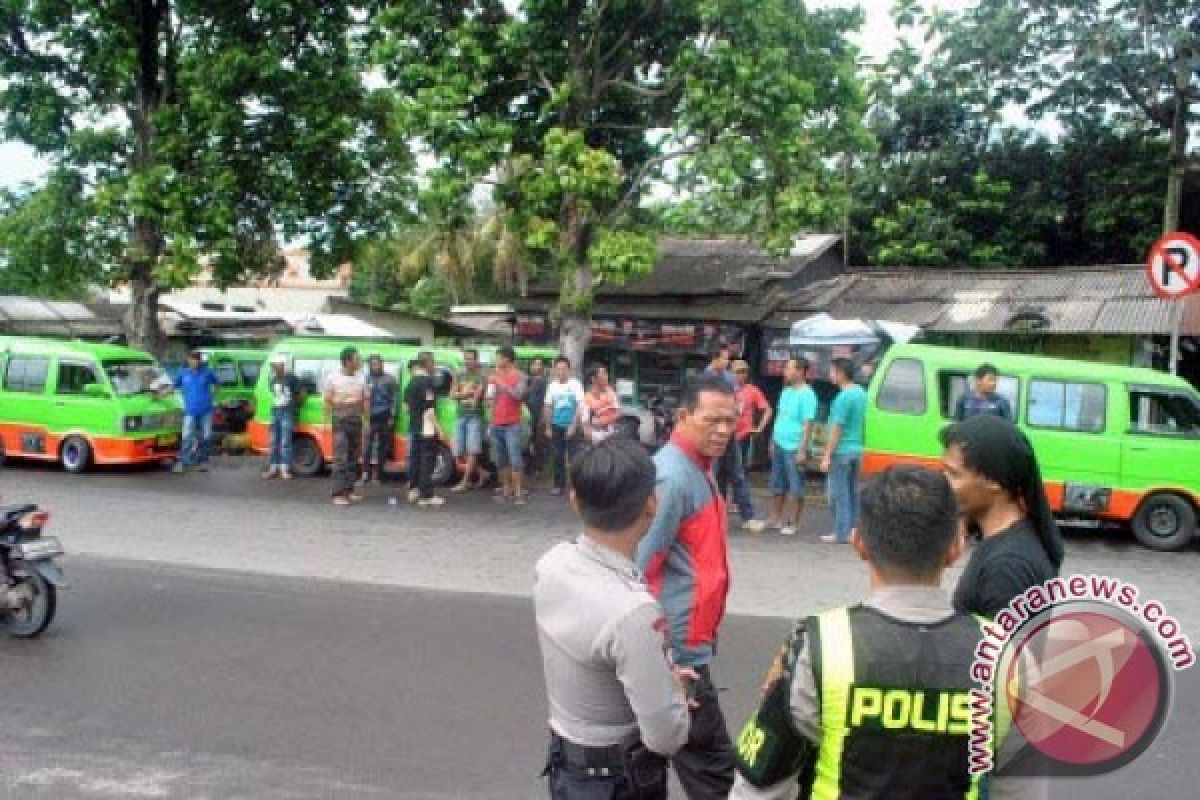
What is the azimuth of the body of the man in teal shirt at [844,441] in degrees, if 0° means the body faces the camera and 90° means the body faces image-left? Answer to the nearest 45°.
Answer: approximately 90°

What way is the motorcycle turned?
to the viewer's left

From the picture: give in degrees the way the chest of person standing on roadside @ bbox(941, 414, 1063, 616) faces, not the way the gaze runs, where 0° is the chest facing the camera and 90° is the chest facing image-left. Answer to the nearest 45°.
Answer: approximately 90°

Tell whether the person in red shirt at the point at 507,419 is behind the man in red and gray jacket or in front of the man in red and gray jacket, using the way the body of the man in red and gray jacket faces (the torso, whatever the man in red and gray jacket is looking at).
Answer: behind

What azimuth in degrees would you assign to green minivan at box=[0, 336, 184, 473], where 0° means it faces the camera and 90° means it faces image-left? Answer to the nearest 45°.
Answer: approximately 315°

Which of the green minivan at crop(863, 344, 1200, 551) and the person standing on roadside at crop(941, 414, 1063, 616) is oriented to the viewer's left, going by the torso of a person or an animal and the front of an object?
the person standing on roadside

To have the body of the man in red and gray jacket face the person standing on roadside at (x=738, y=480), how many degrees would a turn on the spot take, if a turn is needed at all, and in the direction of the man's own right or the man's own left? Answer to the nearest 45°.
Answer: approximately 135° to the man's own left

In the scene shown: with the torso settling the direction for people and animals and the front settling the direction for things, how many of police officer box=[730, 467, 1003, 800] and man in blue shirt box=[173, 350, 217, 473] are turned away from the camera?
1

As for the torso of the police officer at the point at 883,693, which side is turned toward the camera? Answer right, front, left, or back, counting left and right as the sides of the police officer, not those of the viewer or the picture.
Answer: back

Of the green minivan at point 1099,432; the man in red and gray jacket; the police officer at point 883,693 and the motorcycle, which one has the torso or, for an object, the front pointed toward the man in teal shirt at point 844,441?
the police officer
